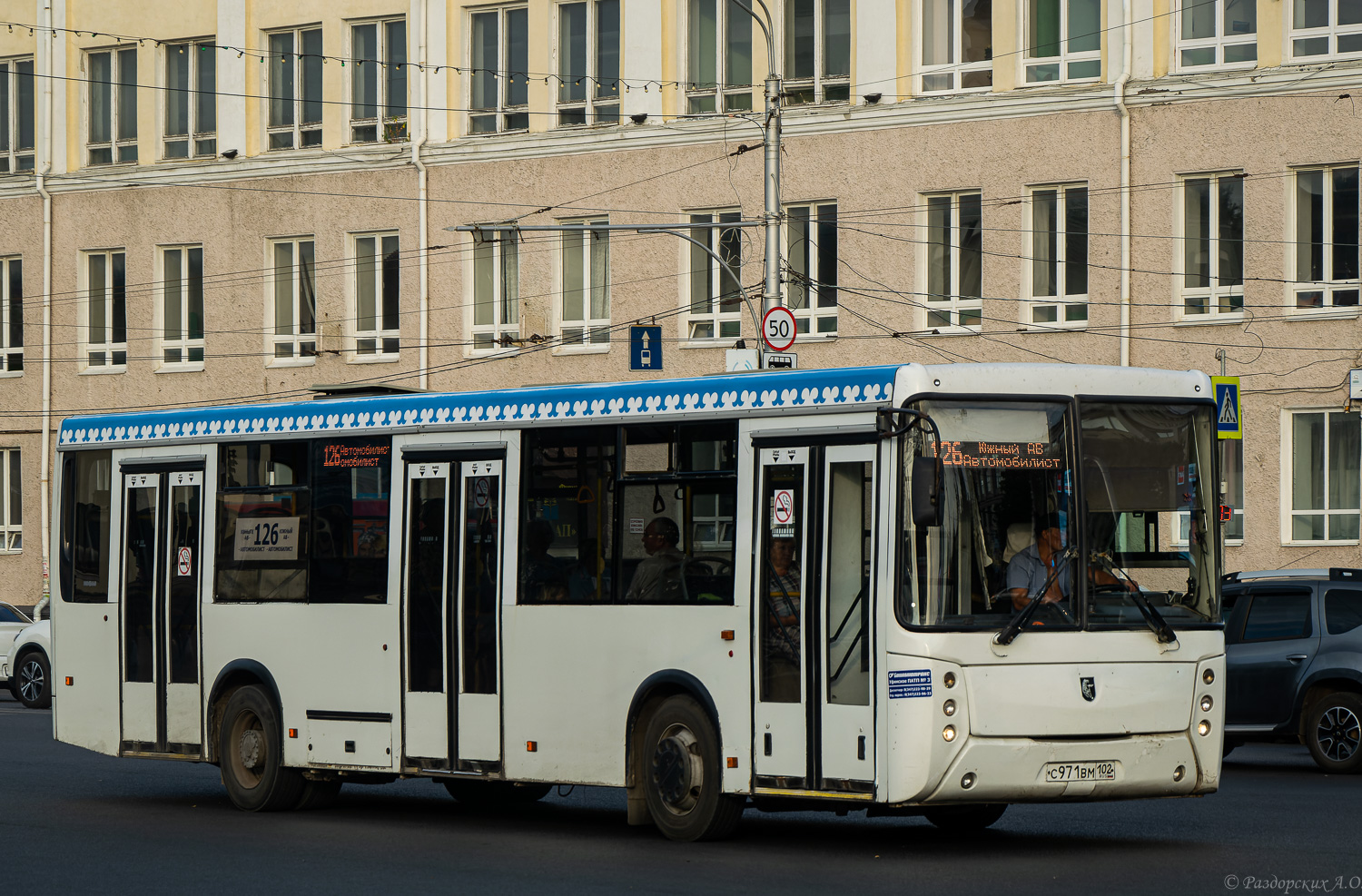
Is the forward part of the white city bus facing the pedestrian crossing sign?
no

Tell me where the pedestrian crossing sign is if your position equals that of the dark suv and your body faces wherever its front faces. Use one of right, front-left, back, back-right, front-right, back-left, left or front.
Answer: right

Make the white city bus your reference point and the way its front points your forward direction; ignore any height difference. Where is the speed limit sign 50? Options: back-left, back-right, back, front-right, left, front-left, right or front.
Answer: back-left

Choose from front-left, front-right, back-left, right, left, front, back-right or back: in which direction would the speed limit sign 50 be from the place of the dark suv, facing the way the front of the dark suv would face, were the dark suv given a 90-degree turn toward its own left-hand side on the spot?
back-right

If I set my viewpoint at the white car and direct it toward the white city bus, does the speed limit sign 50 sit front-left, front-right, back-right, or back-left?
front-left

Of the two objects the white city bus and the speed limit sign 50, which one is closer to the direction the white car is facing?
the white city bus

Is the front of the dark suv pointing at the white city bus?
no

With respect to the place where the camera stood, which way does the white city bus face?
facing the viewer and to the right of the viewer

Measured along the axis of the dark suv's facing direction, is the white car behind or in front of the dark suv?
in front

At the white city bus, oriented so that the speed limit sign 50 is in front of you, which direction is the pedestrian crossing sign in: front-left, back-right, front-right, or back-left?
front-right

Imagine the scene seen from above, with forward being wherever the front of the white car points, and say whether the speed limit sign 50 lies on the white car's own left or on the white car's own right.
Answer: on the white car's own left
